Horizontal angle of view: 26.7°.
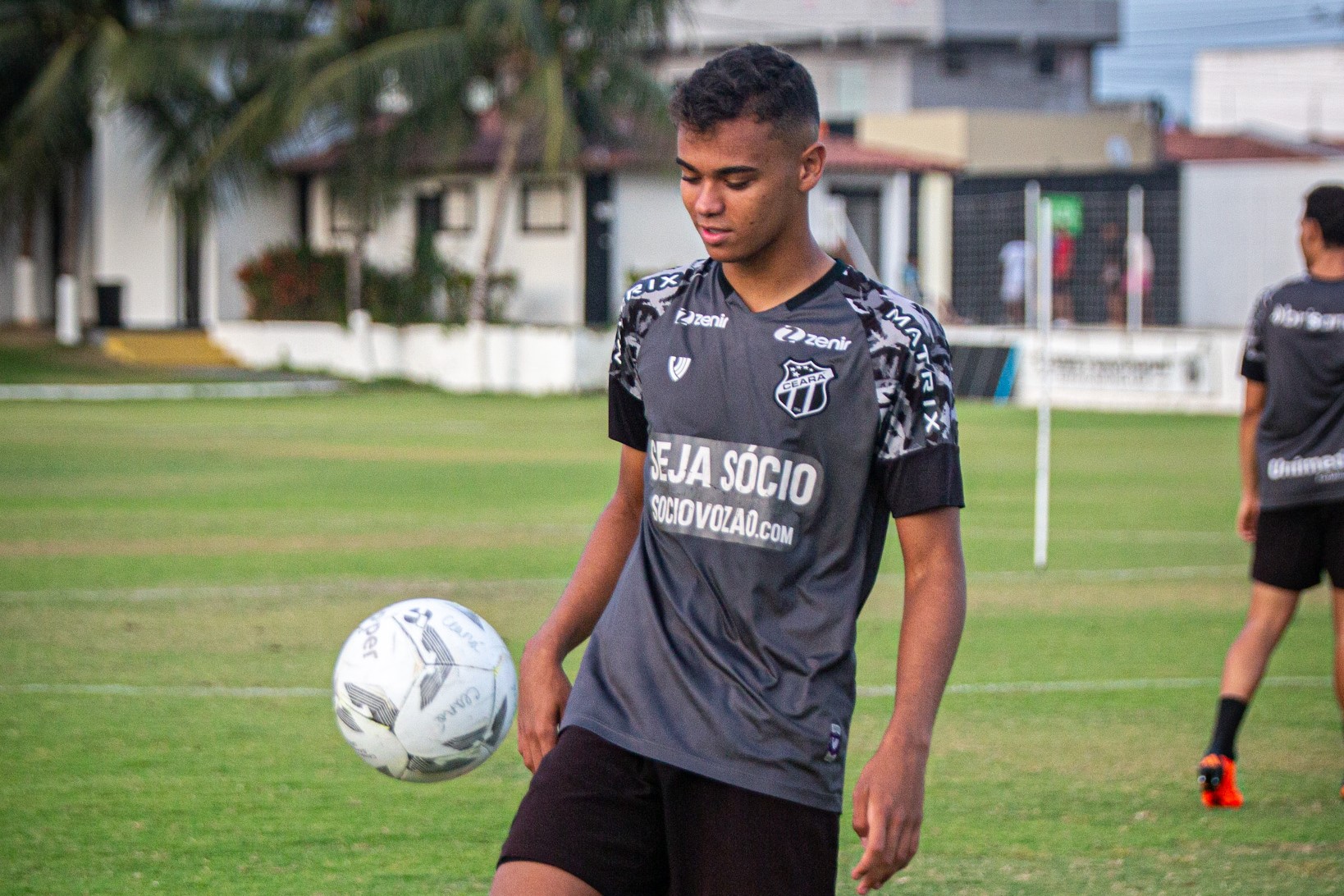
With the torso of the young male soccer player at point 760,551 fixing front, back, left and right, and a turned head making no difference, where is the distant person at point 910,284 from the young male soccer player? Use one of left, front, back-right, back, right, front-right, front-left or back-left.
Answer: back-right

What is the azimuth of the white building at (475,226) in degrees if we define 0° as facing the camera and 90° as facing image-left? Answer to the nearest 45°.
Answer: approximately 0°

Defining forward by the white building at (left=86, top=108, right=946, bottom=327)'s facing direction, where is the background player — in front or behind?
in front

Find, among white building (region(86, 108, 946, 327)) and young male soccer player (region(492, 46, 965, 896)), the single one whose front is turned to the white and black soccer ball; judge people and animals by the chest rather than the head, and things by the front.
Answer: the white building

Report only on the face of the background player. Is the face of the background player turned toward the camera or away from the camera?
away from the camera

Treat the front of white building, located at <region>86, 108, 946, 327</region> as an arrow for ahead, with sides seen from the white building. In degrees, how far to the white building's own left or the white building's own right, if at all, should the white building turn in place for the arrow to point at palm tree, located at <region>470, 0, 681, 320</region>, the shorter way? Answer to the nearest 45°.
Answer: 0° — it already faces it

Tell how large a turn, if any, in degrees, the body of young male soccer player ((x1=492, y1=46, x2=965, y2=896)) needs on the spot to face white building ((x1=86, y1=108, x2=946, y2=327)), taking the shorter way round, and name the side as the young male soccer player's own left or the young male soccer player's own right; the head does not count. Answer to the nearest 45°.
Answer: approximately 135° to the young male soccer player's own right

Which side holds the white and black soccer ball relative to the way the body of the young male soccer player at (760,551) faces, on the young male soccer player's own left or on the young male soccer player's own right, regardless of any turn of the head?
on the young male soccer player's own right

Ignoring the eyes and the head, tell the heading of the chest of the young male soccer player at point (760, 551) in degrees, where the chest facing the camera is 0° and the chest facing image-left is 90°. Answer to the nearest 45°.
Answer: approximately 45°

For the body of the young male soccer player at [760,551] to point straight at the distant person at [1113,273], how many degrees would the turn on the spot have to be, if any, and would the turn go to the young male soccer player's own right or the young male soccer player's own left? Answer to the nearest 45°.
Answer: approximately 135° to the young male soccer player's own right
